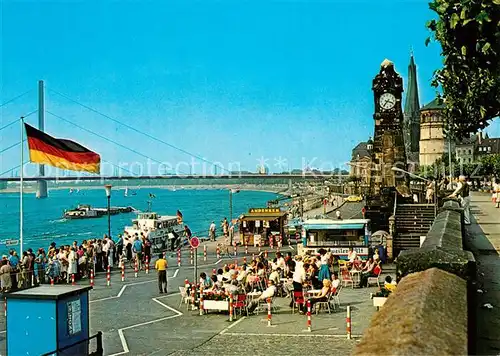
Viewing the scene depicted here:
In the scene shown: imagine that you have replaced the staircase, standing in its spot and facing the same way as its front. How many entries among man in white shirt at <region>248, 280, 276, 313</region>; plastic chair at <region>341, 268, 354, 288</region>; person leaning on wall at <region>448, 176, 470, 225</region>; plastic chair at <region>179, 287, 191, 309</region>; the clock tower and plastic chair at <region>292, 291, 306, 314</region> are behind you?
1

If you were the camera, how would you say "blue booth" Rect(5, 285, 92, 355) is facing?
facing the viewer and to the right of the viewer

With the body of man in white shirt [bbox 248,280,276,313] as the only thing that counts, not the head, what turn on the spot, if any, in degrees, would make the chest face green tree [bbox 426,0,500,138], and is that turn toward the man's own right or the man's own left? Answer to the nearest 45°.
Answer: approximately 135° to the man's own left

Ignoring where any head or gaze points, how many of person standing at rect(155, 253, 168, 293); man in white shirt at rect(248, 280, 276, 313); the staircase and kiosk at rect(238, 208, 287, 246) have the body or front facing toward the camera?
2

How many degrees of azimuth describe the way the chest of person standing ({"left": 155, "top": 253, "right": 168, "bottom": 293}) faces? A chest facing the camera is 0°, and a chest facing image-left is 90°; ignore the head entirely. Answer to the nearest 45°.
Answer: approximately 180°

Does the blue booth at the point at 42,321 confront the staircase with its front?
no

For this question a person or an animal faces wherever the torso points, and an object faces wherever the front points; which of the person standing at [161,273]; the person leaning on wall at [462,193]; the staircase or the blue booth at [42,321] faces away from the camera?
the person standing at [161,273]

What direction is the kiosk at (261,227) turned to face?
toward the camera
